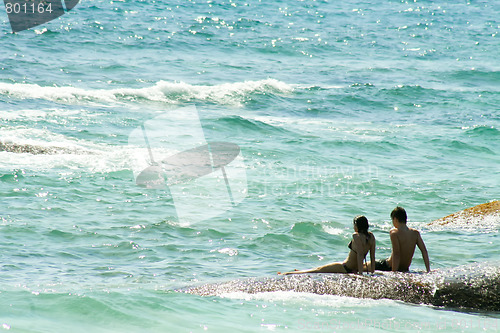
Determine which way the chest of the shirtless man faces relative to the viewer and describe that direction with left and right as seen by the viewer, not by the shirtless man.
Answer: facing away from the viewer and to the left of the viewer
